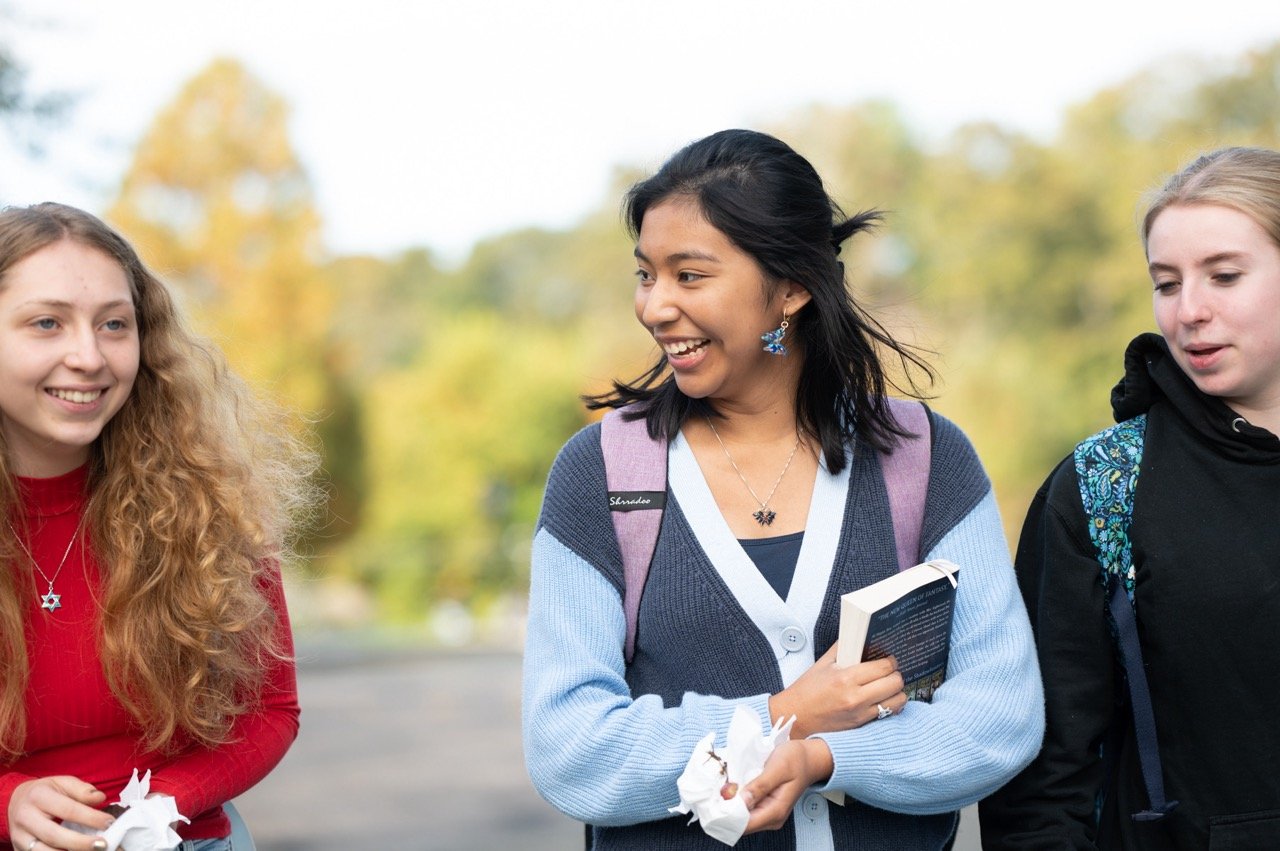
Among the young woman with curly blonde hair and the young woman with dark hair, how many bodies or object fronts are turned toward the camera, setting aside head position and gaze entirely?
2

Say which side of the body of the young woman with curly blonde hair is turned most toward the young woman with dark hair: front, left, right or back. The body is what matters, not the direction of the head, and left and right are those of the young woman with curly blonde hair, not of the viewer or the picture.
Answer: left

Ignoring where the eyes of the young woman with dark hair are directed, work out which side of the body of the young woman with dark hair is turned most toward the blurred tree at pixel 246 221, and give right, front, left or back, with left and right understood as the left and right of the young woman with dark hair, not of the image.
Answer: back

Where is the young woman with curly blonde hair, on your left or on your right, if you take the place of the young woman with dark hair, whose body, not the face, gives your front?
on your right

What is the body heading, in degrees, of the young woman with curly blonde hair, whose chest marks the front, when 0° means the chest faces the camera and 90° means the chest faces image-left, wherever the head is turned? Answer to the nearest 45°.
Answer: approximately 0°

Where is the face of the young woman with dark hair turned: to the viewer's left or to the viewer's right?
to the viewer's left

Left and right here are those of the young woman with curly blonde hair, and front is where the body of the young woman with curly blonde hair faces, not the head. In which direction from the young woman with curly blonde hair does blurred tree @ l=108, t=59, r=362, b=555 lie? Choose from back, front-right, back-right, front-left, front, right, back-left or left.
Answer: back

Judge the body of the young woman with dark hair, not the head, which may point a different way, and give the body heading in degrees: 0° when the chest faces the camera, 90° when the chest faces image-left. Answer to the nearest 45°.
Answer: approximately 0°

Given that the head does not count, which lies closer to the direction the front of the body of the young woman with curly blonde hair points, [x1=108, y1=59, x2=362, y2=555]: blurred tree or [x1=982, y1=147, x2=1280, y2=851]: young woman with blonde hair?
the young woman with blonde hair

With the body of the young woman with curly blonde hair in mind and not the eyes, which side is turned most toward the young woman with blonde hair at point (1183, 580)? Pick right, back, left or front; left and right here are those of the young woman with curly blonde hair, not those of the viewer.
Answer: left
